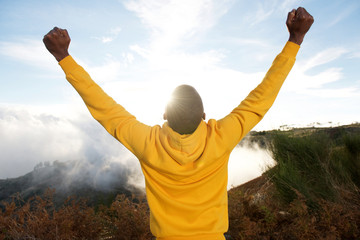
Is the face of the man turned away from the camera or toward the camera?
away from the camera

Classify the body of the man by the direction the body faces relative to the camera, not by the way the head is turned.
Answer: away from the camera
